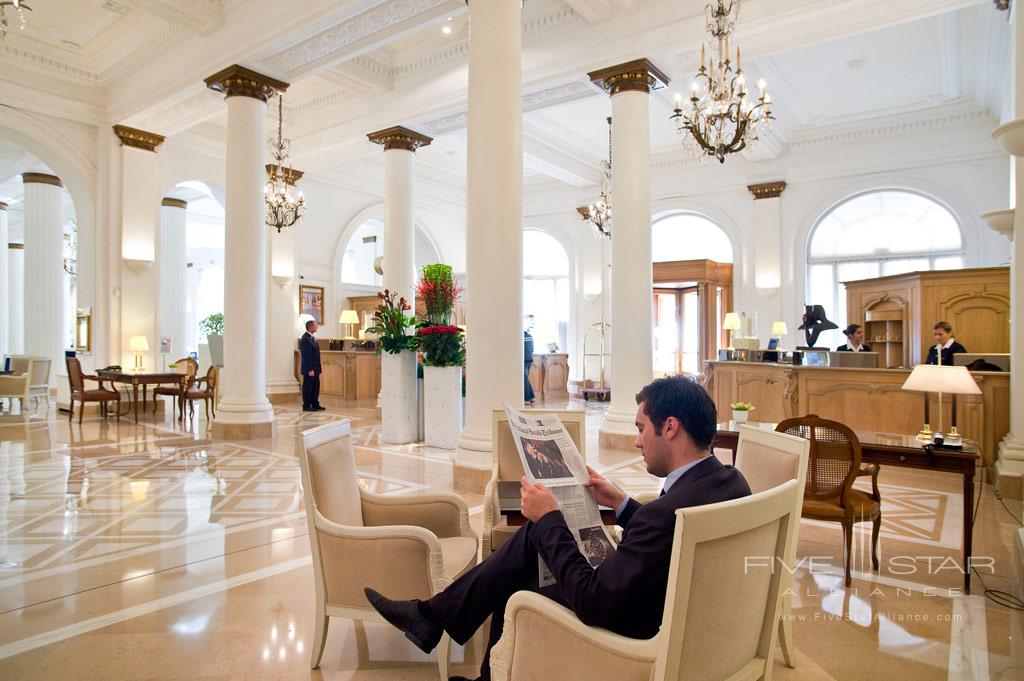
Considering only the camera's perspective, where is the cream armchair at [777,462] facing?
facing the viewer and to the left of the viewer

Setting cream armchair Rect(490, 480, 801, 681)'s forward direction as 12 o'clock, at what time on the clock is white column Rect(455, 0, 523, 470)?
The white column is roughly at 1 o'clock from the cream armchair.

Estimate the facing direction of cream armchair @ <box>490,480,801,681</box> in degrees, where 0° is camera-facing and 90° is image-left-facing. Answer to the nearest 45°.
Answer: approximately 135°

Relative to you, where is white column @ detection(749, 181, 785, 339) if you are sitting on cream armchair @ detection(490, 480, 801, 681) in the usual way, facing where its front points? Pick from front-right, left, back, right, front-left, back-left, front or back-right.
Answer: front-right

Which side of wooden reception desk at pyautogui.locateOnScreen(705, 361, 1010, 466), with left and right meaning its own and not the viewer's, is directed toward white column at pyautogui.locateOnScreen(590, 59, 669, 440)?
right

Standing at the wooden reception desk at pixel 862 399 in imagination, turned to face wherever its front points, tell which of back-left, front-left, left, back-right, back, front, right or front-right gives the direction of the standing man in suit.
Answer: right

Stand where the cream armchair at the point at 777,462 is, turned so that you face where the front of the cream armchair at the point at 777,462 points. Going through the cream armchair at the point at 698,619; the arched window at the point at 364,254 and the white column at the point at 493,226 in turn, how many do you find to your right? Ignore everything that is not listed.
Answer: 2

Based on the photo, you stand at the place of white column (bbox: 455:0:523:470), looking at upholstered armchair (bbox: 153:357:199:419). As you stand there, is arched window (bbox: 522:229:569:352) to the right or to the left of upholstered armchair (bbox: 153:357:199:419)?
right

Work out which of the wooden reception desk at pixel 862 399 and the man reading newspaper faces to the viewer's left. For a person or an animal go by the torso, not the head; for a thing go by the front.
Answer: the man reading newspaper

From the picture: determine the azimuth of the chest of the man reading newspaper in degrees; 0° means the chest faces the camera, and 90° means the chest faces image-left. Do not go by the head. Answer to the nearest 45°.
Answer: approximately 90°

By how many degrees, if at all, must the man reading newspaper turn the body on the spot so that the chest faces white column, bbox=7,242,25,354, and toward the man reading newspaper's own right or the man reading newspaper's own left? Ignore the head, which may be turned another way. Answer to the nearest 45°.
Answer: approximately 45° to the man reading newspaper's own right

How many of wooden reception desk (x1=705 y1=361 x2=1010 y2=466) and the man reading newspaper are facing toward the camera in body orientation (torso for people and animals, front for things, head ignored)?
1

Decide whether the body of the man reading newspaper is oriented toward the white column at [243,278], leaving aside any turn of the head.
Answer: no

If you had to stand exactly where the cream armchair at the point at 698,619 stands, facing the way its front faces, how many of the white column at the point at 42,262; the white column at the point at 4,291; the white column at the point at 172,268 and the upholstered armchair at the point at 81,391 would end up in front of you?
4

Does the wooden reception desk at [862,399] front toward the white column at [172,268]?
no

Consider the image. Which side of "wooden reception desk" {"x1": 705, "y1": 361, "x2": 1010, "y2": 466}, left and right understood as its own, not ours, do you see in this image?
front

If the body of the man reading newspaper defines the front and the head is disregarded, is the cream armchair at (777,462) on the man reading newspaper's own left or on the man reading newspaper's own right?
on the man reading newspaper's own right

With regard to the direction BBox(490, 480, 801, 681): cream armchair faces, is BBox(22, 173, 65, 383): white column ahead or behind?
ahead

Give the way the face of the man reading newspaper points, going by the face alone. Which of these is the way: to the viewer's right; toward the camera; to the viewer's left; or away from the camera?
to the viewer's left

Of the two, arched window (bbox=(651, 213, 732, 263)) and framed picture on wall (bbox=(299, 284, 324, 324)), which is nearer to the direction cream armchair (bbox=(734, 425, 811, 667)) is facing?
the framed picture on wall
